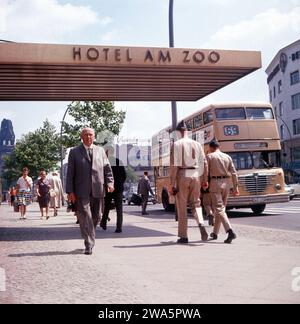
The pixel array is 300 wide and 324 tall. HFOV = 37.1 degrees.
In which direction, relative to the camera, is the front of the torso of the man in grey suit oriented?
toward the camera

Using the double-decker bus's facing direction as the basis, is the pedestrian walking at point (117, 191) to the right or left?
on its right

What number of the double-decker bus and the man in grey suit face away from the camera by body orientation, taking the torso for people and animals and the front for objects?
0

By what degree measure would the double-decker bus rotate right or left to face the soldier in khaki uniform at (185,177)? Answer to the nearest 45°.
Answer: approximately 45° to its right

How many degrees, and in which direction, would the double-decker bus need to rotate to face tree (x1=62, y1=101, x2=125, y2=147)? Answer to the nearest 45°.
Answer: approximately 180°

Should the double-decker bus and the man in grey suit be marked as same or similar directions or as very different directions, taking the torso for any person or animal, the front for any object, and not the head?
same or similar directions

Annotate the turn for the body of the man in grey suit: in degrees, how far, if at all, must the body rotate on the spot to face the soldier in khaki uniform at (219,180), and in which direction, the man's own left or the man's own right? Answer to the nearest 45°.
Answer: approximately 90° to the man's own left

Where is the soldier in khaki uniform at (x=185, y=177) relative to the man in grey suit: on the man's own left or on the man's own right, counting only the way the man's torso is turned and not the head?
on the man's own left

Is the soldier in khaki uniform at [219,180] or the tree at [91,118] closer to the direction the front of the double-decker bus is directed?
the soldier in khaki uniform

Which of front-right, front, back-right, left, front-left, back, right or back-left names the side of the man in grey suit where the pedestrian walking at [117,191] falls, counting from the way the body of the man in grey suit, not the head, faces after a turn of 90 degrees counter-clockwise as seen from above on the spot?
left
